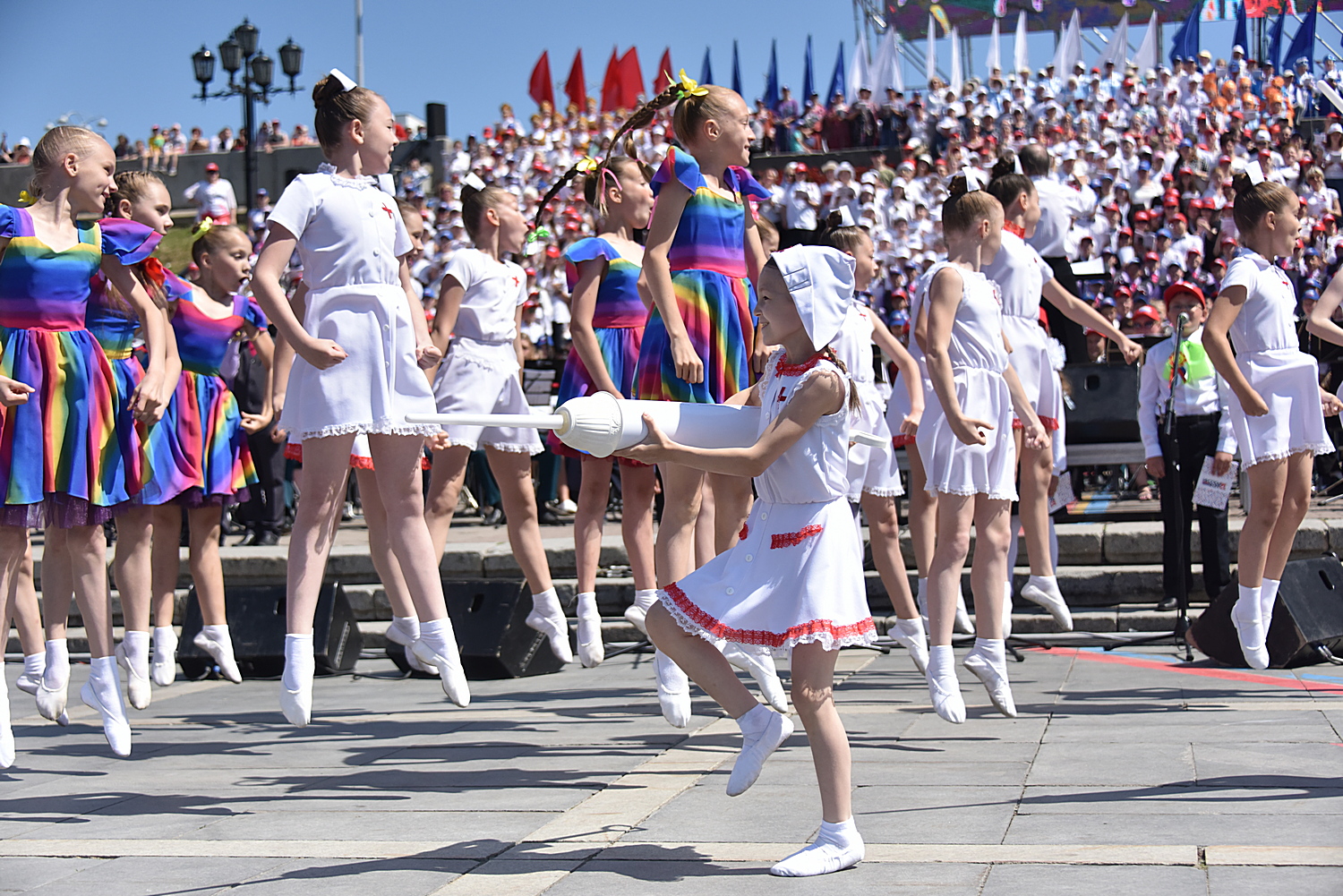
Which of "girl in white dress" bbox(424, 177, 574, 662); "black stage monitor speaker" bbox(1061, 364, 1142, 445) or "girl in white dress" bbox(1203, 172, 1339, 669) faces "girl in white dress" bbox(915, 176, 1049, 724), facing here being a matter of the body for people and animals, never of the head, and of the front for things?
"girl in white dress" bbox(424, 177, 574, 662)

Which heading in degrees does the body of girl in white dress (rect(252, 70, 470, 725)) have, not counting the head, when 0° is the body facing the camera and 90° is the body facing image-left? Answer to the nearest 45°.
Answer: approximately 315°

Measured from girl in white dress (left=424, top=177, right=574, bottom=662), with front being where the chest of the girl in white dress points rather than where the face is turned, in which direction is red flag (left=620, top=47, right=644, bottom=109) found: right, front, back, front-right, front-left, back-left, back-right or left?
back-left

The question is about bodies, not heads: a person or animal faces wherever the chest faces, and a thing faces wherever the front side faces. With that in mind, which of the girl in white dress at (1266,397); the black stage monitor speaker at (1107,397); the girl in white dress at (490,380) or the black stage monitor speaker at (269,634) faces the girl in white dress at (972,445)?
the girl in white dress at (490,380)

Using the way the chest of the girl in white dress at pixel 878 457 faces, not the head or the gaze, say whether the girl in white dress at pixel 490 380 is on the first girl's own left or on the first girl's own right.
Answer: on the first girl's own right
